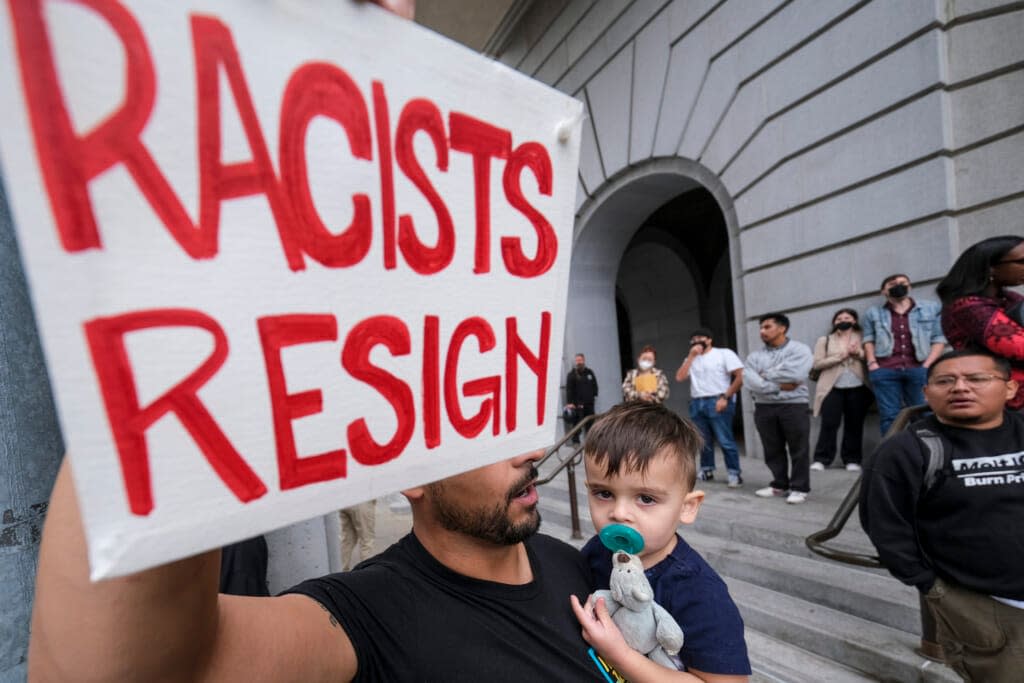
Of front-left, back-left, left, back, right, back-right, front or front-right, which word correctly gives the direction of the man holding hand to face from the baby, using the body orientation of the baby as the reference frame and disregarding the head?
back-right

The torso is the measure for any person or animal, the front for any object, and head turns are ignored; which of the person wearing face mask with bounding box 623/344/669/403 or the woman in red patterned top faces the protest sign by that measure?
the person wearing face mask

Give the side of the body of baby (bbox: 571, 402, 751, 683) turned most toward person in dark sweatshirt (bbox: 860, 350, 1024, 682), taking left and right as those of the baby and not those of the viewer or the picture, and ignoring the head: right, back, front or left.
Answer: back

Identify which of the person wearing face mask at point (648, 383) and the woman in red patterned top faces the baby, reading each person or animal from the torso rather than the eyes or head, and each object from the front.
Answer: the person wearing face mask

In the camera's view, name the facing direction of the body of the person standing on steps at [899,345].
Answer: toward the camera

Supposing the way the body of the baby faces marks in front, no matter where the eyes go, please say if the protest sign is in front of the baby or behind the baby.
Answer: in front

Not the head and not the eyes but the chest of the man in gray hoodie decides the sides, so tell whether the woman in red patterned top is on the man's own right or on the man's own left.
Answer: on the man's own left

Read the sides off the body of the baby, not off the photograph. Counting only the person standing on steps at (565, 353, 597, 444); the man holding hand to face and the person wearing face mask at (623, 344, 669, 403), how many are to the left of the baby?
0

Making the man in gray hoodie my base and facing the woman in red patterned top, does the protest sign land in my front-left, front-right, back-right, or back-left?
front-right

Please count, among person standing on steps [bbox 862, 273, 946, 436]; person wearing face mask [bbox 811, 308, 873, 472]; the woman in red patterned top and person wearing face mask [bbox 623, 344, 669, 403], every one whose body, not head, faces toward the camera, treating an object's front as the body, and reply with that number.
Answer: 3

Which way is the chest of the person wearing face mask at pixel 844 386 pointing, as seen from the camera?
toward the camera

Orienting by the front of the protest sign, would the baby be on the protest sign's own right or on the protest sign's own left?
on the protest sign's own left

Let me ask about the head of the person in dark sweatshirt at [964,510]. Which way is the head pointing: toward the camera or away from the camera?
toward the camera

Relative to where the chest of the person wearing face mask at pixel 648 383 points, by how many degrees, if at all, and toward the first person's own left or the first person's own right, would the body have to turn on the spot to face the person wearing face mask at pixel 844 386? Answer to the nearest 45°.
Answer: approximately 90° to the first person's own left
